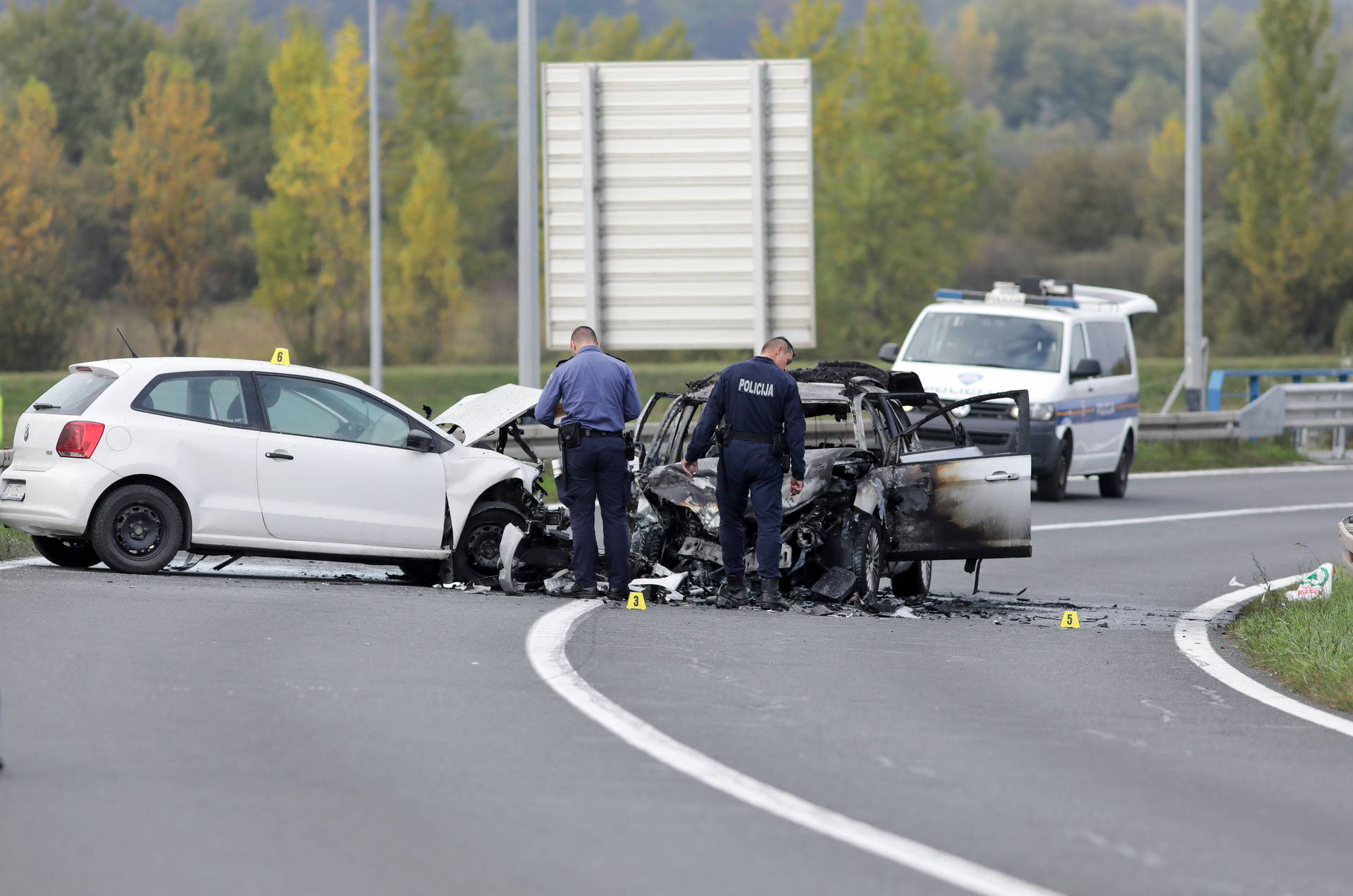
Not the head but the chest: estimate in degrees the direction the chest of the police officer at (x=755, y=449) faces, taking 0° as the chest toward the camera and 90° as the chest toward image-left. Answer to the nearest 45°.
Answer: approximately 180°

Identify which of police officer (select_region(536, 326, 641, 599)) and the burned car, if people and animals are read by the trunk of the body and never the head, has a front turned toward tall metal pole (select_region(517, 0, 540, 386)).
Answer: the police officer

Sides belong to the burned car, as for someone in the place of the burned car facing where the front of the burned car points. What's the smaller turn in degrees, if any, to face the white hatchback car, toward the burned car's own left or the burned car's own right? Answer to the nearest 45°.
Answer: approximately 45° to the burned car's own right

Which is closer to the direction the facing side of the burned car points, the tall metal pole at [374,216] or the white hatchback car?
the white hatchback car

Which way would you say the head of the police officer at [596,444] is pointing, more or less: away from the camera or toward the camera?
away from the camera

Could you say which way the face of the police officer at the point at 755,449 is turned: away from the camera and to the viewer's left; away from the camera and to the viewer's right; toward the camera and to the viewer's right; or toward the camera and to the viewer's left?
away from the camera and to the viewer's right

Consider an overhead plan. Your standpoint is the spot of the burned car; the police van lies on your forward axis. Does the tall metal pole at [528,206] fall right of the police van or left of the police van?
left

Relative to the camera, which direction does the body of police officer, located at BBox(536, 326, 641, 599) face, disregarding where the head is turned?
away from the camera

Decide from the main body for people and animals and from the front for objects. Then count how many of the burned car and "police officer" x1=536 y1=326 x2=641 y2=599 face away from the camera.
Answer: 1

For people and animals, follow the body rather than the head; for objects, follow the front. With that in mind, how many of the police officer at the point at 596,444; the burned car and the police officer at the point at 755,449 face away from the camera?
2

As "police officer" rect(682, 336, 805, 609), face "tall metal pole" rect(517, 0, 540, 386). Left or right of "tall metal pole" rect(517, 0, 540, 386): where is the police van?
right

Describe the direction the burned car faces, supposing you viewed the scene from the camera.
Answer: facing the viewer and to the left of the viewer

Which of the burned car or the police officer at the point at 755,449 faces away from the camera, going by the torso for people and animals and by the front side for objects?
the police officer

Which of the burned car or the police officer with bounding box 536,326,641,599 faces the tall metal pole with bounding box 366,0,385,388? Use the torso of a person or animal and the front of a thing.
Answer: the police officer

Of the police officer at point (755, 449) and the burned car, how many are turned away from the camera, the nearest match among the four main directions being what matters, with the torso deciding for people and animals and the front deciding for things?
1

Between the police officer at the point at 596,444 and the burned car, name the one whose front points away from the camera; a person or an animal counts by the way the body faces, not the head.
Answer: the police officer

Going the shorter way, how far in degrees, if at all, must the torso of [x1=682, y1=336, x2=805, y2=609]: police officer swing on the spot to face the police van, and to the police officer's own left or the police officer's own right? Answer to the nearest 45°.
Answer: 0° — they already face it
